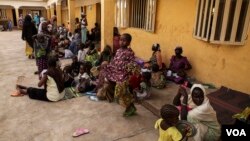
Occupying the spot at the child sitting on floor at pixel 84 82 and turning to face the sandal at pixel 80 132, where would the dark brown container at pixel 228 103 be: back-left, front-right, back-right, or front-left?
front-left

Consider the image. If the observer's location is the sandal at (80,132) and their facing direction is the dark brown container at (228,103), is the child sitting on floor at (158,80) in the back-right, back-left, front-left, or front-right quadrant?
front-left

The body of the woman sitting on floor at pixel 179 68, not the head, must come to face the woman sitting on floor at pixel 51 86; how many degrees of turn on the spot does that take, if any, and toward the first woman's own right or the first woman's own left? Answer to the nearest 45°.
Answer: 0° — they already face them

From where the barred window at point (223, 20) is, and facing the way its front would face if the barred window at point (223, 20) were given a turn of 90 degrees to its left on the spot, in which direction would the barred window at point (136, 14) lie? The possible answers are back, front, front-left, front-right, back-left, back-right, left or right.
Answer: back

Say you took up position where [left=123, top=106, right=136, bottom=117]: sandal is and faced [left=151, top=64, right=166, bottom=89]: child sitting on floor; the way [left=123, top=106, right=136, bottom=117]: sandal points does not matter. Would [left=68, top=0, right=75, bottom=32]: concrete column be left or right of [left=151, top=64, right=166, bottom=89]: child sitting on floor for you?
left
